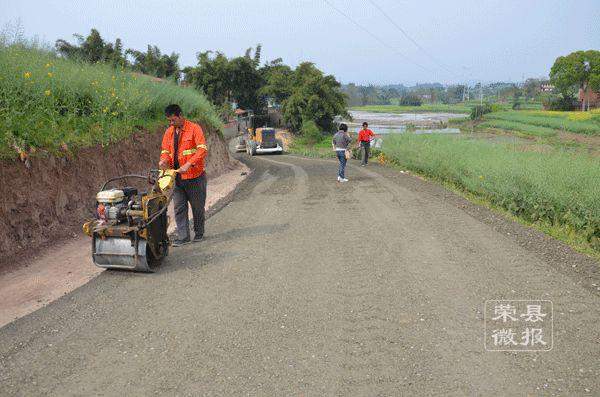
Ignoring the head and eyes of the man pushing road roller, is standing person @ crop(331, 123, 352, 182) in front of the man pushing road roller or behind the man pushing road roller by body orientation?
behind

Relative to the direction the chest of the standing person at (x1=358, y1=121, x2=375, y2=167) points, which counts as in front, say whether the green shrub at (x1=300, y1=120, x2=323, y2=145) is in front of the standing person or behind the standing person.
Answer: behind

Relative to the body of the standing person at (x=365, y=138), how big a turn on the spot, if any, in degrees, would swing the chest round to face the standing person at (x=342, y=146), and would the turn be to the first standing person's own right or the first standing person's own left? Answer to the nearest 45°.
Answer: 0° — they already face them

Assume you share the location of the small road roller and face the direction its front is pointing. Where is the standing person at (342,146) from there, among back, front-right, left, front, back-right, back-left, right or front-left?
back

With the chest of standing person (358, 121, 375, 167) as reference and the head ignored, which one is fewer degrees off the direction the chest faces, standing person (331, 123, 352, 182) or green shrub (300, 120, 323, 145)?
the standing person

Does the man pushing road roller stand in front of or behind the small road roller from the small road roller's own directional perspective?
behind

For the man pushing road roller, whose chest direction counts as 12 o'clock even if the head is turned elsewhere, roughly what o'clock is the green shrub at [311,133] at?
The green shrub is roughly at 5 o'clock from the man pushing road roller.

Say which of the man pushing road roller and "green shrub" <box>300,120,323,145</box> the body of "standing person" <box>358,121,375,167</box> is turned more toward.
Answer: the man pushing road roller

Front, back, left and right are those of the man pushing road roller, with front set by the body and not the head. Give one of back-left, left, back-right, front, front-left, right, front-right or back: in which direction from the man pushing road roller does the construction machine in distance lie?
back-right
